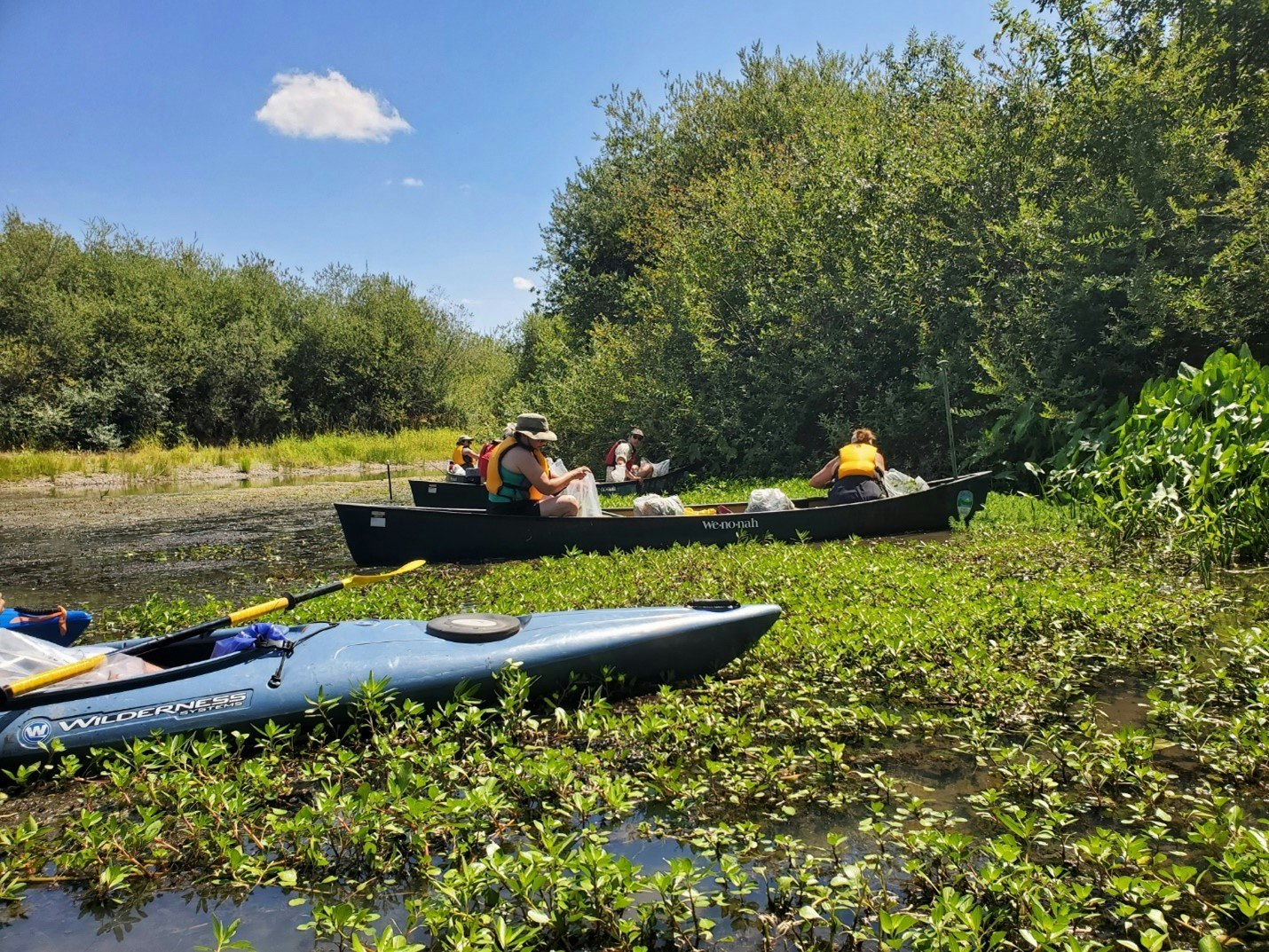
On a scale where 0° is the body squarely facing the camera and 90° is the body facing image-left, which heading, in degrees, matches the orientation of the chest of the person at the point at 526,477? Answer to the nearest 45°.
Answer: approximately 270°

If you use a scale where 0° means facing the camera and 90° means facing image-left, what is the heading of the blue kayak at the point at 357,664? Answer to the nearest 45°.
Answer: approximately 270°

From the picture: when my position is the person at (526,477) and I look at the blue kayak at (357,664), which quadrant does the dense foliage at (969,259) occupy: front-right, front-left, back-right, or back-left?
back-left

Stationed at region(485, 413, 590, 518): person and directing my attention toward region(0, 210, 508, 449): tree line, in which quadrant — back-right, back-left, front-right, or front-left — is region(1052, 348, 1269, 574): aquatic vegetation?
back-right

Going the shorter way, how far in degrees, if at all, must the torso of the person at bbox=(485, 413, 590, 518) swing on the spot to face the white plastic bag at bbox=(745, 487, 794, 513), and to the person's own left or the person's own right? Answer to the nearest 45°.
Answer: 0° — they already face it

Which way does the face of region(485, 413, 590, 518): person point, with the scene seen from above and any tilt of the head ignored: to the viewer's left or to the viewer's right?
to the viewer's right

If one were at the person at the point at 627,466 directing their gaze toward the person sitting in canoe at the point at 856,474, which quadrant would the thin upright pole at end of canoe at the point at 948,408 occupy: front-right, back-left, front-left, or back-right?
front-left

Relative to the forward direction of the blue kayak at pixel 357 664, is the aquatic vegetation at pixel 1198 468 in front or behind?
in front

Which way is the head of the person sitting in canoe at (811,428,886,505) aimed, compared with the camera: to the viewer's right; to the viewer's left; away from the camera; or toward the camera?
away from the camera

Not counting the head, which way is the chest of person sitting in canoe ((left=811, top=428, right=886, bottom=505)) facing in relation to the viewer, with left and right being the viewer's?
facing away from the viewer

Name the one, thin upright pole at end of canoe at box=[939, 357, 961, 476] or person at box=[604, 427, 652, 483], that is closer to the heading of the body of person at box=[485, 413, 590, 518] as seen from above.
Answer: the thin upright pole at end of canoe

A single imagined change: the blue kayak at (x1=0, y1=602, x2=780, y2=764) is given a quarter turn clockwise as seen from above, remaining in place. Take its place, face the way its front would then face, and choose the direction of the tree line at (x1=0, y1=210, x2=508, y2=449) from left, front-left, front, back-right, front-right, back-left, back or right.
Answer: back

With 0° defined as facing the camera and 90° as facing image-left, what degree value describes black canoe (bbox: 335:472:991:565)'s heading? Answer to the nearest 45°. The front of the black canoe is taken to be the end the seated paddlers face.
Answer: approximately 270°

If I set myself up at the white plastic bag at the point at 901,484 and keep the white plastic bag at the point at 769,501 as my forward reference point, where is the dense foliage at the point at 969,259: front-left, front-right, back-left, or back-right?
back-right
